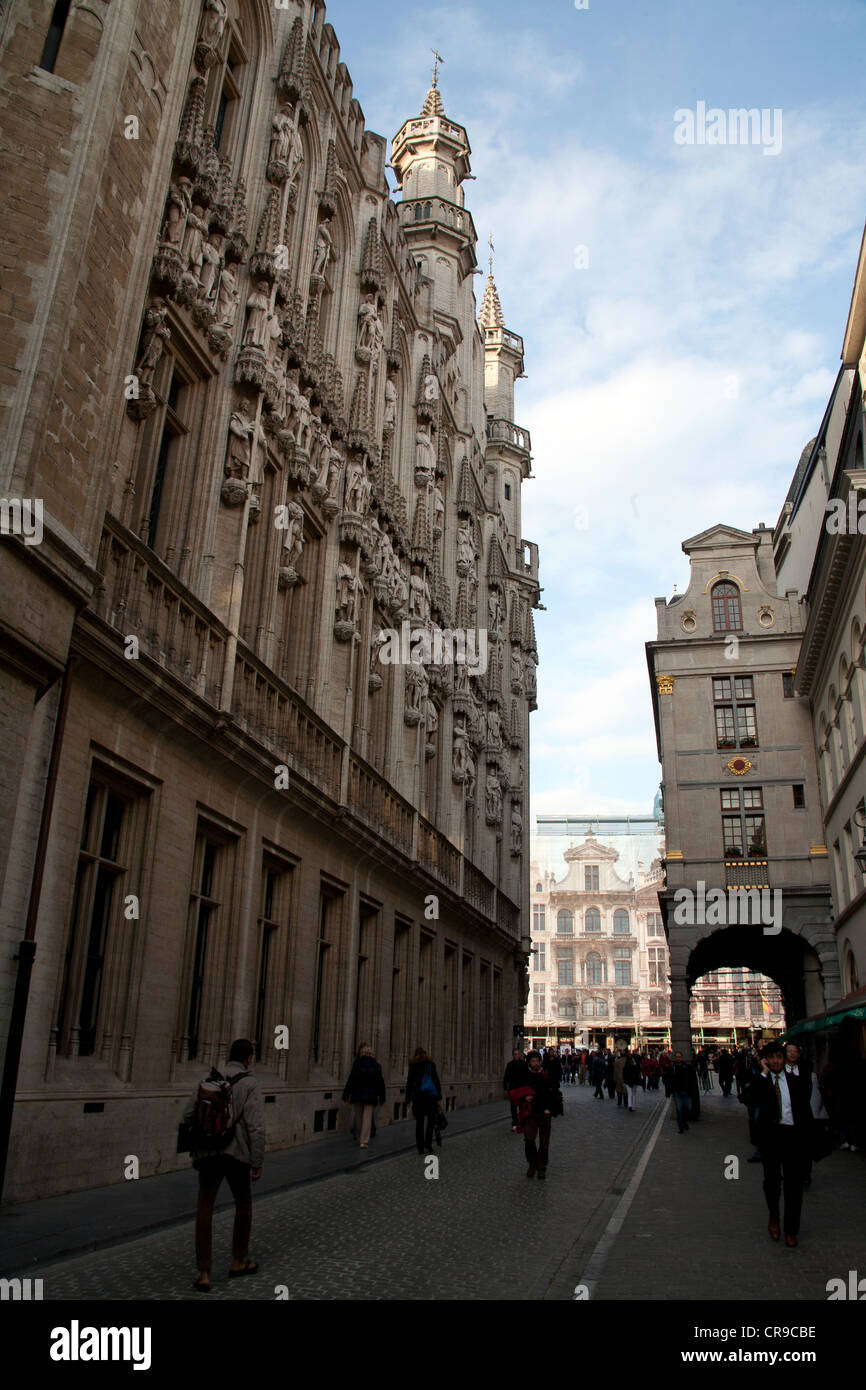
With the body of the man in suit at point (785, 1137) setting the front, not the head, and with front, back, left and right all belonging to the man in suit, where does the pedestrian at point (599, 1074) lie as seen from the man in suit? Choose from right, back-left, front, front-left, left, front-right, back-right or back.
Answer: back

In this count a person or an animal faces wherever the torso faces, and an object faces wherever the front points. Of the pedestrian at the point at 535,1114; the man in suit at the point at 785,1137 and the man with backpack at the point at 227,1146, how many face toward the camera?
2

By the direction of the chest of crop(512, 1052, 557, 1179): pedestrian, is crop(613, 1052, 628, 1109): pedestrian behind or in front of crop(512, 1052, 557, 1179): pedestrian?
behind

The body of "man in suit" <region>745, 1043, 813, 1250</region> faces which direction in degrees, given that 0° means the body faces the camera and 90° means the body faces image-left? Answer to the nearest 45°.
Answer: approximately 0°

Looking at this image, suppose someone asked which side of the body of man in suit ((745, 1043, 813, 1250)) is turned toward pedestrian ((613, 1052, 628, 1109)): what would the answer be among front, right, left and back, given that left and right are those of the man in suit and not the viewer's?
back

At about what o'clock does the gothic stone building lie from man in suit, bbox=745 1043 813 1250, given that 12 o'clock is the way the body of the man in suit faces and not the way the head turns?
The gothic stone building is roughly at 3 o'clock from the man in suit.

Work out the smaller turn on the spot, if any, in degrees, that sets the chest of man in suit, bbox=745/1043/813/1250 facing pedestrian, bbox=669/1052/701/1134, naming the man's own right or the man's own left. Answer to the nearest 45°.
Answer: approximately 180°

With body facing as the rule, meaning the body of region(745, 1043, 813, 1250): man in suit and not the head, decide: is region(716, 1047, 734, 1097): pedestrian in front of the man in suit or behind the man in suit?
behind

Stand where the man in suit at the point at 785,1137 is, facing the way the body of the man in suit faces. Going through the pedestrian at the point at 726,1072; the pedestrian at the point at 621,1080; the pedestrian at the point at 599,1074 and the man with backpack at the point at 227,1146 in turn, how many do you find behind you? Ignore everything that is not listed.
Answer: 3

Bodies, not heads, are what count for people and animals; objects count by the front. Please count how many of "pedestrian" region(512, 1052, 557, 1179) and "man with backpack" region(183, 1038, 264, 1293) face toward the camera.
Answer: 1

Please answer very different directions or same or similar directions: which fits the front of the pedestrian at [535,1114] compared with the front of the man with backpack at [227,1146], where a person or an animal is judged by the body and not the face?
very different directions

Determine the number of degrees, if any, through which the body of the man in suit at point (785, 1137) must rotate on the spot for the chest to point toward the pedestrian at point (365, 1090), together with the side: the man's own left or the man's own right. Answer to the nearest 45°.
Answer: approximately 135° to the man's own right

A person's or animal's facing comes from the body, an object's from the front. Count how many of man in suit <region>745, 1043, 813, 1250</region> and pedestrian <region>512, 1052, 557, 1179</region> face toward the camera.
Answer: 2
